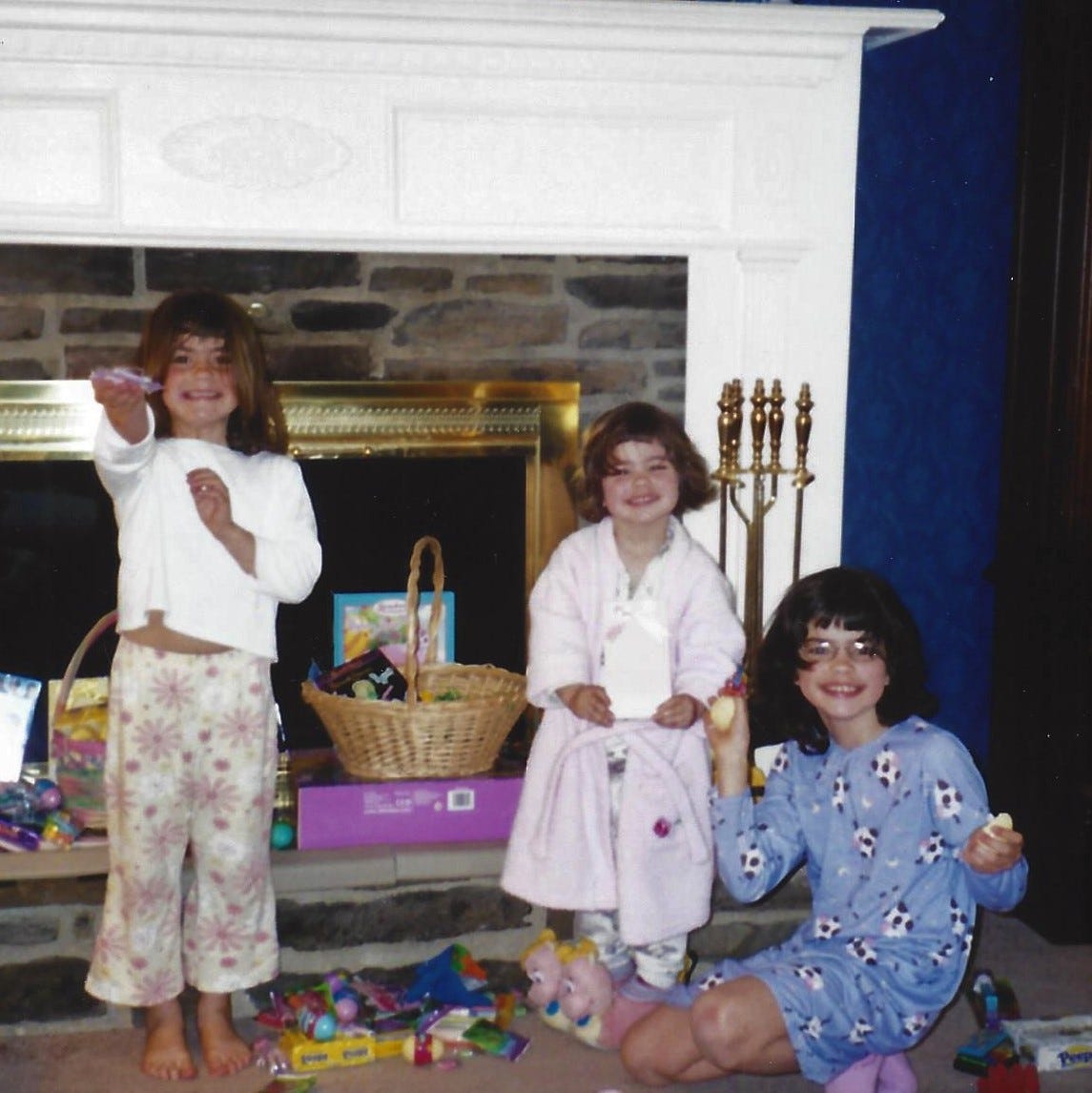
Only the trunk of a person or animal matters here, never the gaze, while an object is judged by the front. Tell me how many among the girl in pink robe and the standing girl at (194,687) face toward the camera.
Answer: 2

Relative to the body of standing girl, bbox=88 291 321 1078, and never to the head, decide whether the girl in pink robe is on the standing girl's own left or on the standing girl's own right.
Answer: on the standing girl's own left

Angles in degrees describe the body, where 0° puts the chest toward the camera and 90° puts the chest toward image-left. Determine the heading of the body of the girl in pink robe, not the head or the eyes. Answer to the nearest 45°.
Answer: approximately 0°

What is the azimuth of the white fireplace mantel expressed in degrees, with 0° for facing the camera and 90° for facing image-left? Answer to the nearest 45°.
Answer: approximately 0°

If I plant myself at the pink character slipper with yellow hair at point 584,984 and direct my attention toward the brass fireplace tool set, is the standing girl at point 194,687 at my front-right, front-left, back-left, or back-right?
back-left

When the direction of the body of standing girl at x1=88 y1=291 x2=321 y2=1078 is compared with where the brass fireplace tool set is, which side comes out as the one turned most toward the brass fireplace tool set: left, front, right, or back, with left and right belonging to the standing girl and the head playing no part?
left
